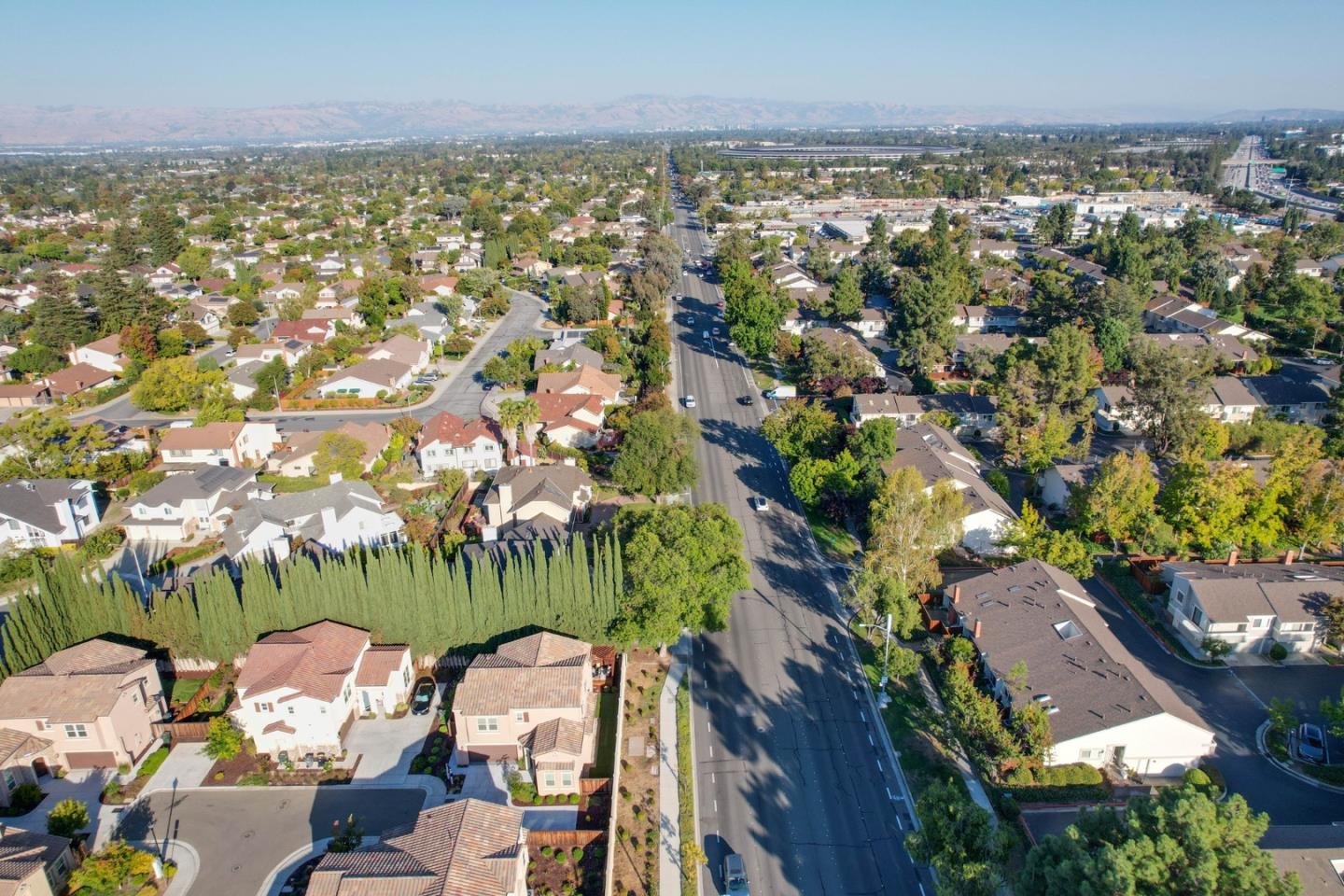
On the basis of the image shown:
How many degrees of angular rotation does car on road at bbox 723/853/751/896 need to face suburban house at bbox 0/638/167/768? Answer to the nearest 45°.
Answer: approximately 90° to its right

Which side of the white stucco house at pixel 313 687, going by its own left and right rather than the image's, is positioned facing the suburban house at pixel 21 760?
right

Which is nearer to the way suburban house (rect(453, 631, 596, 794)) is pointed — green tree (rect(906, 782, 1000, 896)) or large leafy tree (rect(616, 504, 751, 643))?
the green tree

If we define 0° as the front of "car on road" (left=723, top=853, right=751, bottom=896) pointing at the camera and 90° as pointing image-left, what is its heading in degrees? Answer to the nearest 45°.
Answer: approximately 0°
